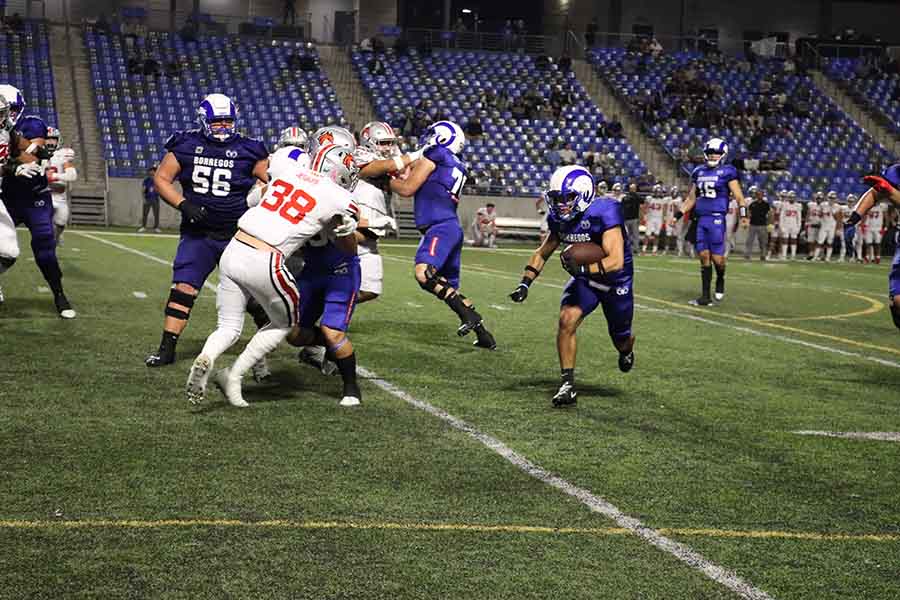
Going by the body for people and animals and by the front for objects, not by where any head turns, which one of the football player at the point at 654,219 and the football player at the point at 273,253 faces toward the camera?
the football player at the point at 654,219

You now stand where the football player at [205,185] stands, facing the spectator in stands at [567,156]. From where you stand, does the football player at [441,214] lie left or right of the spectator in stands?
right

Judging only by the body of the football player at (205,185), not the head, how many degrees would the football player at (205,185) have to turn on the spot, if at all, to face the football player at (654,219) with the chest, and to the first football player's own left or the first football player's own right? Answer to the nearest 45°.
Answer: approximately 135° to the first football player's own left

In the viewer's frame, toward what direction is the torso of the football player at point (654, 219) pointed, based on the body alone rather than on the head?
toward the camera

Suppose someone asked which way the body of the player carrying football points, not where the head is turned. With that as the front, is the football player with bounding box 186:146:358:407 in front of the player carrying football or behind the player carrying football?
in front

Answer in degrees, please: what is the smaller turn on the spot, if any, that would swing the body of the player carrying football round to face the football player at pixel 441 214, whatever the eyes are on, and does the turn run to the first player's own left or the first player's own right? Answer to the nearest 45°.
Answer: approximately 90° to the first player's own right

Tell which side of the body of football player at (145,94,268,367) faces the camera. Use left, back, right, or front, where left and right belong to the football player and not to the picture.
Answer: front

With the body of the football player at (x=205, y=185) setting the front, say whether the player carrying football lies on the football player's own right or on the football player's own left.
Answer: on the football player's own left

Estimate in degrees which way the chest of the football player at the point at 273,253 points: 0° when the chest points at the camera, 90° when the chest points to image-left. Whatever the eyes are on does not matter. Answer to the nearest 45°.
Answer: approximately 225°

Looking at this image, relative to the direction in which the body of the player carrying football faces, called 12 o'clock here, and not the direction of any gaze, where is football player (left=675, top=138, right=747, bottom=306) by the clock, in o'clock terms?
The football player is roughly at 5 o'clock from the player carrying football.

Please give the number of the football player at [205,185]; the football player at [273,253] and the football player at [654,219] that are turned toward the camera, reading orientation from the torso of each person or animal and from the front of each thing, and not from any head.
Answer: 2

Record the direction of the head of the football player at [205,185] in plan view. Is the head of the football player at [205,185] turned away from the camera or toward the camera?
toward the camera

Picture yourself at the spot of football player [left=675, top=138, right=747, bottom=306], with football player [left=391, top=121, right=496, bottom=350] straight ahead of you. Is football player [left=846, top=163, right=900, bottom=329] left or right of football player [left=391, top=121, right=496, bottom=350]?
left

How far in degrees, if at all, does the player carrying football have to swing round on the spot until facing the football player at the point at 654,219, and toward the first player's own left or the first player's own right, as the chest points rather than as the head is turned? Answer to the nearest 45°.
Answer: approximately 135° to the first player's own right

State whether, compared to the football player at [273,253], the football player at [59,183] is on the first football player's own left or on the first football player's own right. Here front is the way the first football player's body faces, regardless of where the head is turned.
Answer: on the first football player's own left

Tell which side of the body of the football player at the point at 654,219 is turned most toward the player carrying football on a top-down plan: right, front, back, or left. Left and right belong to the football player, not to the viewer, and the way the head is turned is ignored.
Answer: front
